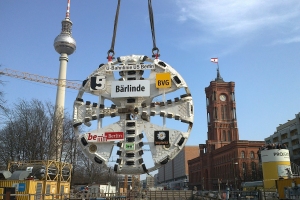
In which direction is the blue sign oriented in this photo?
toward the camera
